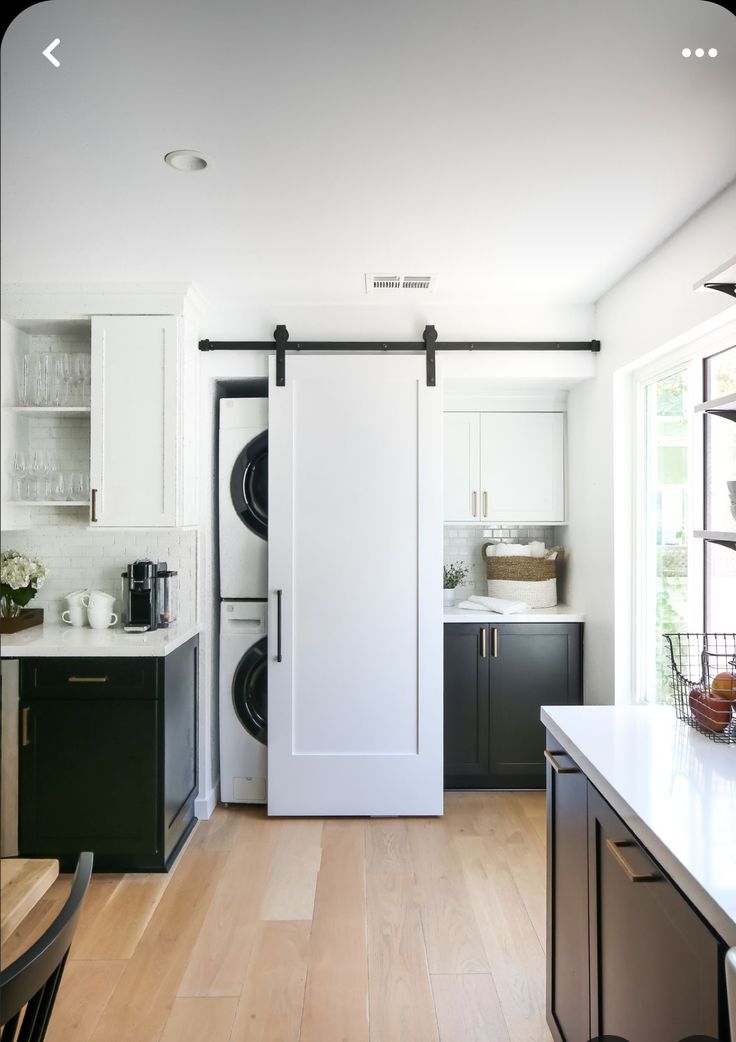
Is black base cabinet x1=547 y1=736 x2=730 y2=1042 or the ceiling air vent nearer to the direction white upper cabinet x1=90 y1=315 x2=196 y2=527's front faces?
the black base cabinet

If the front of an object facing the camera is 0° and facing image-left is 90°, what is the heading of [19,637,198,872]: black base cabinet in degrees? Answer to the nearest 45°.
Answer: approximately 0°

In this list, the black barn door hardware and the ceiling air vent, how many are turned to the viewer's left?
0

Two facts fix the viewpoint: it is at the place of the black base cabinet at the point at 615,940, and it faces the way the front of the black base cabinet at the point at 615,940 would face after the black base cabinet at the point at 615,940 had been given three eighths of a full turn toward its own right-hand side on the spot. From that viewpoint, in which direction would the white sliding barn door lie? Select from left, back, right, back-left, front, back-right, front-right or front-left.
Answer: left

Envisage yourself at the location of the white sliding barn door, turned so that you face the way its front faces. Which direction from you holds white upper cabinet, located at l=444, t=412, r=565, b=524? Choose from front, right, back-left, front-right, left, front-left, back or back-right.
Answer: back-left

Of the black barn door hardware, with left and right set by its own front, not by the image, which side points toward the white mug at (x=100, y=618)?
right

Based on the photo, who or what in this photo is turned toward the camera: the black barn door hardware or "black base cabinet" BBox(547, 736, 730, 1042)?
the black barn door hardware

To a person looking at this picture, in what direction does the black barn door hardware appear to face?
facing the viewer

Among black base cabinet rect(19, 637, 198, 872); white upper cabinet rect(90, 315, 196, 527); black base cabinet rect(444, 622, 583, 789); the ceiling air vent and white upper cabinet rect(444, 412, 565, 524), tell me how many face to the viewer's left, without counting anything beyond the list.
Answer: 0

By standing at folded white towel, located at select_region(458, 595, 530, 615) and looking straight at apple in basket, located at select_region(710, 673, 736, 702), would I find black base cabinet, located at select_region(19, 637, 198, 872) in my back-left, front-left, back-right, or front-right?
front-right

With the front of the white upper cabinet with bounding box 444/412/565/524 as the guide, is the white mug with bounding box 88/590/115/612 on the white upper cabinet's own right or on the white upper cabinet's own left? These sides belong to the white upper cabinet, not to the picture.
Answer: on the white upper cabinet's own right

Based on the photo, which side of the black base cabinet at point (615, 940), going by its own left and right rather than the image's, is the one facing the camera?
left

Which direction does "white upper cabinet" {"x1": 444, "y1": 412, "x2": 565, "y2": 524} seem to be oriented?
toward the camera
